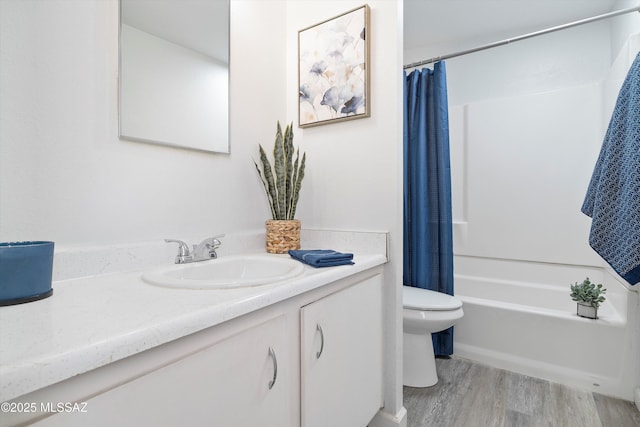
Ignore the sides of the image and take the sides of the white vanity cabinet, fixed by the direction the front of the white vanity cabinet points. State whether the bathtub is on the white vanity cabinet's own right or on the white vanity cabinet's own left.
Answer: on the white vanity cabinet's own left

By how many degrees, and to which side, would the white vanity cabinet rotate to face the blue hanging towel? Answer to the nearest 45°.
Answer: approximately 45° to its left

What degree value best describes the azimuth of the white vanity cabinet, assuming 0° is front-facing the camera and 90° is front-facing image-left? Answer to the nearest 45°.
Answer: approximately 315°

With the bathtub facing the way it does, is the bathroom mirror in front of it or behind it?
in front

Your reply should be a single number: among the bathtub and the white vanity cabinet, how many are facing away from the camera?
0

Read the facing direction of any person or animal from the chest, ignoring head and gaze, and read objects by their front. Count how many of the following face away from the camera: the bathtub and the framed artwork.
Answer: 0

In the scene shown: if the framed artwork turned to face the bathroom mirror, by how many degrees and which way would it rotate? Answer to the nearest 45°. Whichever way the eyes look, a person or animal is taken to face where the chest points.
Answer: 0° — it already faces it

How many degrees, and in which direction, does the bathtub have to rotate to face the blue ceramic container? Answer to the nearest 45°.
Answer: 0° — it already faces it

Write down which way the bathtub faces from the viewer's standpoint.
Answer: facing the viewer and to the left of the viewer

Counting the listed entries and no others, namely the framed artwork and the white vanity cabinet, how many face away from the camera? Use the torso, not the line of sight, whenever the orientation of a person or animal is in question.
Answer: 0
